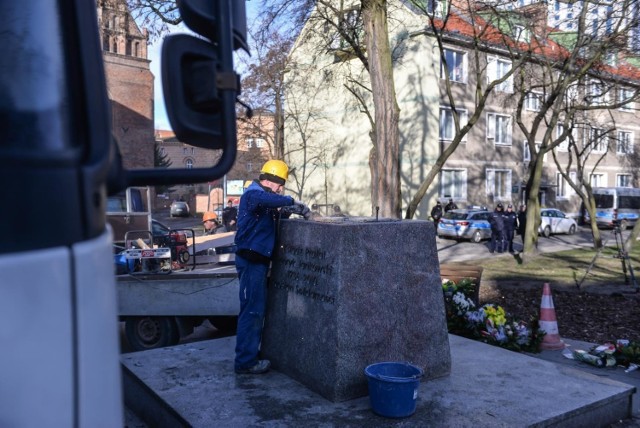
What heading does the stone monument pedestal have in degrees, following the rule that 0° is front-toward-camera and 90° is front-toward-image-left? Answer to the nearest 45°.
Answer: approximately 45°

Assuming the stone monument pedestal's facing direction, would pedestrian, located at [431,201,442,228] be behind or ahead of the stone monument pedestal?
behind

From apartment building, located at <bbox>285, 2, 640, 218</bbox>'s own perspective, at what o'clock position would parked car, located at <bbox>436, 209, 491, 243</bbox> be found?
The parked car is roughly at 1 o'clock from the apartment building.

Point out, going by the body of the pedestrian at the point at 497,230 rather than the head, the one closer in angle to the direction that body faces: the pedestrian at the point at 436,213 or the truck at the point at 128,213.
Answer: the truck

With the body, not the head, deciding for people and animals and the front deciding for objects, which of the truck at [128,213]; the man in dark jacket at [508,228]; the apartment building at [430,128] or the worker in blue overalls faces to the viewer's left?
the truck

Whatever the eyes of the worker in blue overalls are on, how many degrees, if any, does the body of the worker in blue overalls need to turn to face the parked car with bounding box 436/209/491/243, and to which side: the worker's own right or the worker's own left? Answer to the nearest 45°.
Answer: approximately 45° to the worker's own left

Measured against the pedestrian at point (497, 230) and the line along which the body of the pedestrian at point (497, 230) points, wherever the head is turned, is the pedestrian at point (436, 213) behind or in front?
behind

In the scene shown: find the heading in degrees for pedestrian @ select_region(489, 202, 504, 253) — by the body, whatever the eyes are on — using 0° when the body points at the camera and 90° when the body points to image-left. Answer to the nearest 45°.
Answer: approximately 0°

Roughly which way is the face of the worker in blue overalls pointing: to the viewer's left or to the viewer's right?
to the viewer's right

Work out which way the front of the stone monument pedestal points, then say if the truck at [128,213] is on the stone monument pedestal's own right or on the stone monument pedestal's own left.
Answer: on the stone monument pedestal's own right

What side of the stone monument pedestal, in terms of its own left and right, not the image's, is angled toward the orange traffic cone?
back

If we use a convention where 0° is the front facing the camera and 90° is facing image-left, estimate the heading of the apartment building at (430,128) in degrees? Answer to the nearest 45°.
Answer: approximately 315°

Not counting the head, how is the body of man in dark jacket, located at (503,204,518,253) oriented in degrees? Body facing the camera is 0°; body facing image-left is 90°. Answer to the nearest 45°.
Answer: approximately 0°
